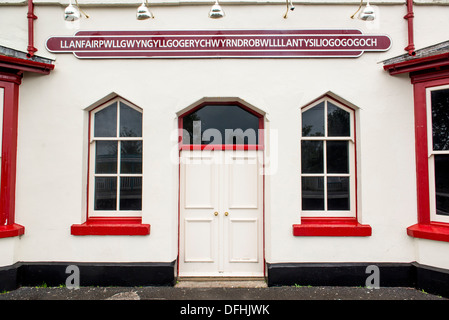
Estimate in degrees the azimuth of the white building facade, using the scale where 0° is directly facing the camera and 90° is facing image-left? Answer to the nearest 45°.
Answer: approximately 0°
